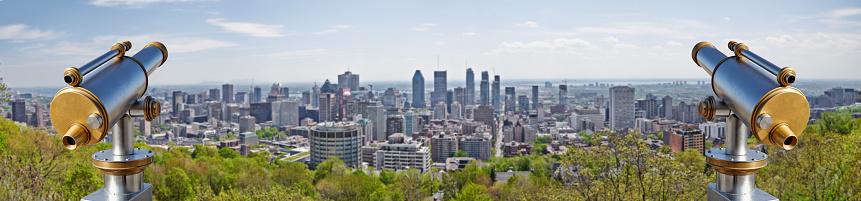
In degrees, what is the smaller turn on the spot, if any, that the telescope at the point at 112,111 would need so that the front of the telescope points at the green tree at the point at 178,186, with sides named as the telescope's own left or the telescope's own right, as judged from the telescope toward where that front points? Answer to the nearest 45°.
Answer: approximately 45° to the telescope's own left

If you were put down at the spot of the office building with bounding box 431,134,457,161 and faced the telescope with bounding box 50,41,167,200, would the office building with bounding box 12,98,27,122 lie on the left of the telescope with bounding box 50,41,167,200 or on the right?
right
